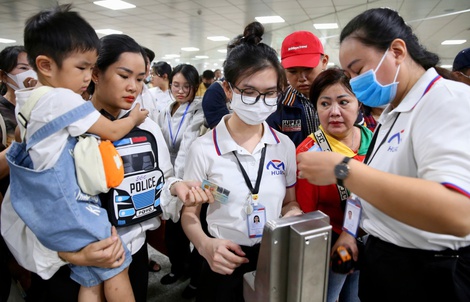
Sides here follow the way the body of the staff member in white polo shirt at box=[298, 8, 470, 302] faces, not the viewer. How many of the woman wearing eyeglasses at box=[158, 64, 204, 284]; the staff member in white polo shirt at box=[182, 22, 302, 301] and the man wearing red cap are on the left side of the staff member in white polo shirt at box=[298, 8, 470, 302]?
0

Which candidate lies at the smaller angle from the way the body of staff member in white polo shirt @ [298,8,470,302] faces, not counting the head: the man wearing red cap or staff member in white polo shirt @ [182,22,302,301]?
the staff member in white polo shirt

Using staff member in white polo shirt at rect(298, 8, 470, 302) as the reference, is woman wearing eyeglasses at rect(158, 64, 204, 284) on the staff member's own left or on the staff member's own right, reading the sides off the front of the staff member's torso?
on the staff member's own right

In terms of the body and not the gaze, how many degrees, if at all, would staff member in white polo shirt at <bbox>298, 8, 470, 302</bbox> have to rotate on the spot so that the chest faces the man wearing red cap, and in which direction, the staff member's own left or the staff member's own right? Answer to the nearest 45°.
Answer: approximately 90° to the staff member's own right

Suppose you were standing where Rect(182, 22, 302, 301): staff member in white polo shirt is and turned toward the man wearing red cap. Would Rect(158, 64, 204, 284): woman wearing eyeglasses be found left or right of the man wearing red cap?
left

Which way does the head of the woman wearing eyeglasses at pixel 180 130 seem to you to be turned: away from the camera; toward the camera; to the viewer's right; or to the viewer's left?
toward the camera

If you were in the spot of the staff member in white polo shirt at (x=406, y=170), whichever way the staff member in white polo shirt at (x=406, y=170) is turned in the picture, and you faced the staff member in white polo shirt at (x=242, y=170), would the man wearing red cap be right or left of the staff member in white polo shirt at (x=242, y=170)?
right

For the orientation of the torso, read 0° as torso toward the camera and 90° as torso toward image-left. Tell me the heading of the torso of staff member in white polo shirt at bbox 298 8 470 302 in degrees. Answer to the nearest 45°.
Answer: approximately 45°

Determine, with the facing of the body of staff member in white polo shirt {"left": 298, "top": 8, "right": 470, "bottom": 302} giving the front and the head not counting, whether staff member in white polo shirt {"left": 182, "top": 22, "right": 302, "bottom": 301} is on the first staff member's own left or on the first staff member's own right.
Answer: on the first staff member's own right
